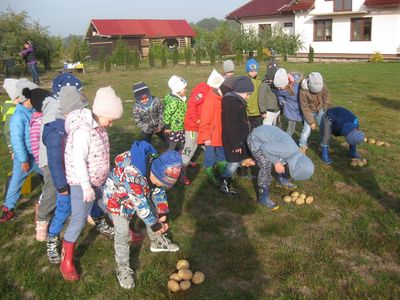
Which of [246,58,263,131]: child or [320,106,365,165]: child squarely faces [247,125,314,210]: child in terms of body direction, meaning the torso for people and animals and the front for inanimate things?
[246,58,263,131]: child

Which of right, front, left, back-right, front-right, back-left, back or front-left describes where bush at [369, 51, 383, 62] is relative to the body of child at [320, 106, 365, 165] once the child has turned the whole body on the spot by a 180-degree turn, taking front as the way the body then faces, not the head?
right

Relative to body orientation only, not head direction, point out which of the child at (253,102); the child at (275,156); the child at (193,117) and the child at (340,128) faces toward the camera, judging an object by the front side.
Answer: the child at (253,102)

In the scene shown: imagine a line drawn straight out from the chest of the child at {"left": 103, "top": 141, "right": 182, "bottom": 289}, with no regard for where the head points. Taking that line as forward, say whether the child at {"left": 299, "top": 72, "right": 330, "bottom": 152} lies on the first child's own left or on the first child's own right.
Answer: on the first child's own left

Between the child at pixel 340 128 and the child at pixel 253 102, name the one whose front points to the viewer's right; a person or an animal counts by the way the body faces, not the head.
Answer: the child at pixel 340 128

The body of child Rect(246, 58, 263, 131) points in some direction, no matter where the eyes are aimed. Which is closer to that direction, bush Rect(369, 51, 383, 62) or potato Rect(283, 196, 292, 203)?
the potato

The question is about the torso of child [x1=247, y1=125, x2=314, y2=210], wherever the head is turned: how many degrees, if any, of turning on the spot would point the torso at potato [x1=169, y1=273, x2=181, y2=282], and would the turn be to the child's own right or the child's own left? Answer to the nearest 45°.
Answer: approximately 135° to the child's own right

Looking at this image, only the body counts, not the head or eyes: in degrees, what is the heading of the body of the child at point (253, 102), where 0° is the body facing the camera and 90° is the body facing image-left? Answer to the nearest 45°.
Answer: approximately 0°

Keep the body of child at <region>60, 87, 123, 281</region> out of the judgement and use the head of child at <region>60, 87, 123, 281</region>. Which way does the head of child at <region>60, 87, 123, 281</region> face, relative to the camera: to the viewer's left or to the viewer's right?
to the viewer's right
